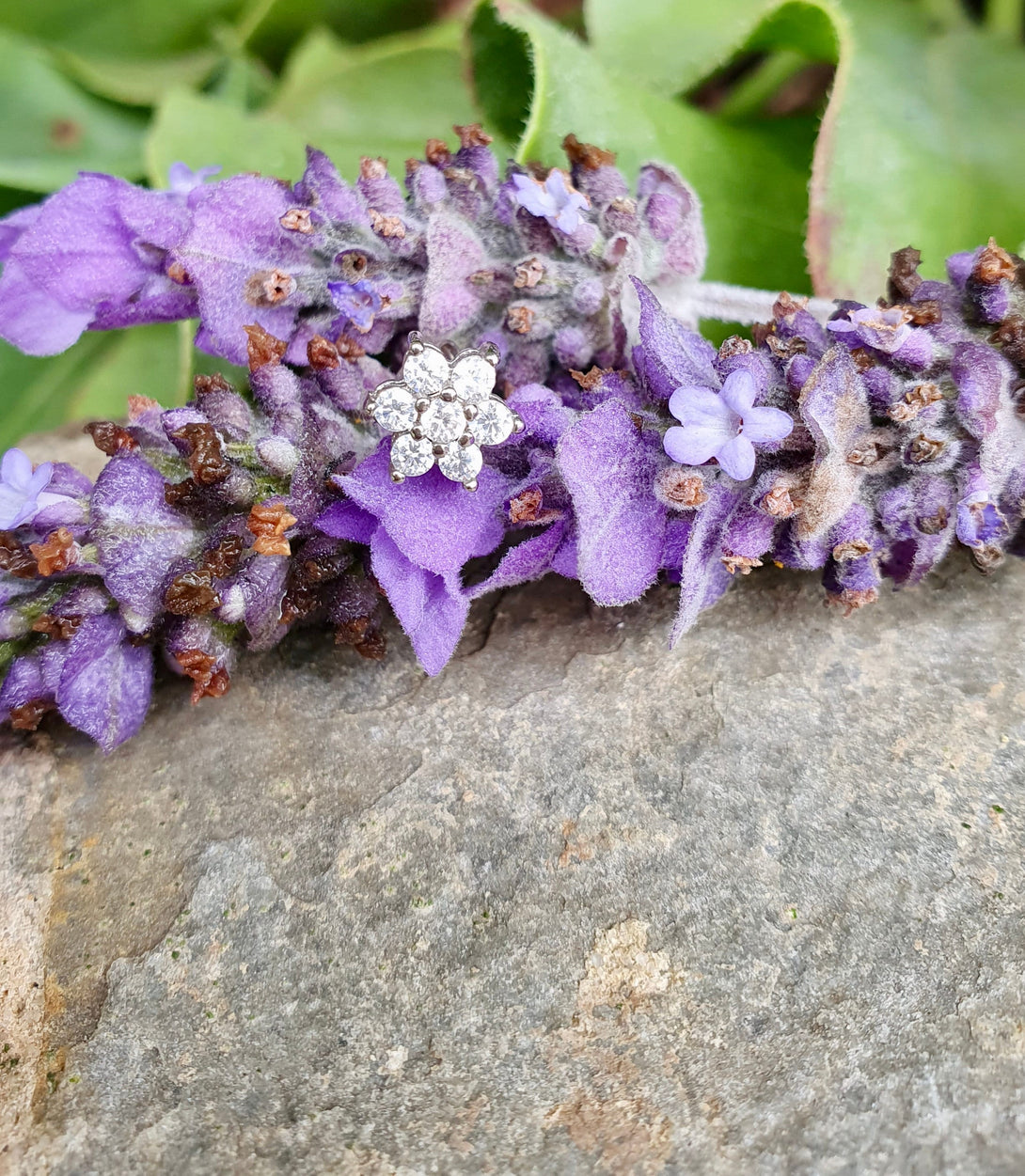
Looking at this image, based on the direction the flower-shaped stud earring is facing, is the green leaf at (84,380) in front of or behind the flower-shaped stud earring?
behind

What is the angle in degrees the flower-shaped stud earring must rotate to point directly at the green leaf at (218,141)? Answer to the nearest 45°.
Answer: approximately 135° to its right

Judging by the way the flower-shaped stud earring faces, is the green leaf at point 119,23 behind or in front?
behind

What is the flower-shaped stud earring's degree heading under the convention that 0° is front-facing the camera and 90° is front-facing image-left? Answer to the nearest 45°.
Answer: approximately 0°
